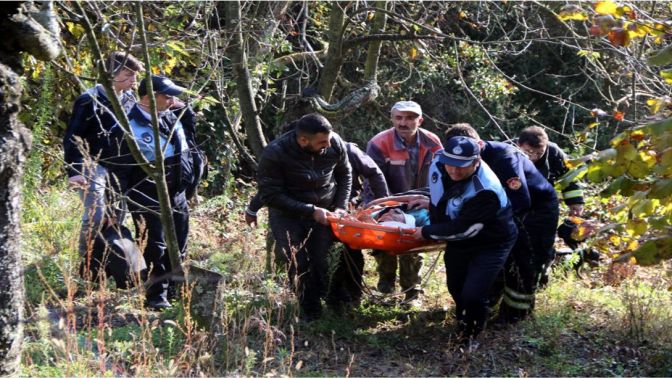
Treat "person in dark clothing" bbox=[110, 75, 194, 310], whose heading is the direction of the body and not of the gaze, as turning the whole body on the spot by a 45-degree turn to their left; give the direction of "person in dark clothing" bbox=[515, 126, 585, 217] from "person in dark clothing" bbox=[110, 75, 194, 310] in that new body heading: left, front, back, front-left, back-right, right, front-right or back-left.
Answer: front

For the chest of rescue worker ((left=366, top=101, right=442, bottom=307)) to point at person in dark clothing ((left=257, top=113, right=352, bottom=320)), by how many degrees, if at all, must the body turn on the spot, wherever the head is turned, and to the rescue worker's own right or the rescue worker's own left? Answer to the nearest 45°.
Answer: approximately 45° to the rescue worker's own right

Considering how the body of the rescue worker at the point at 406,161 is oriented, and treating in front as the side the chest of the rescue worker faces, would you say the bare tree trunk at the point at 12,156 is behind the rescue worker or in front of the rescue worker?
in front

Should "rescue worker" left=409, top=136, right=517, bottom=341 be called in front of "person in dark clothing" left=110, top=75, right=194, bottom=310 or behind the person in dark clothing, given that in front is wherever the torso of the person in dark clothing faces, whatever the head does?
in front

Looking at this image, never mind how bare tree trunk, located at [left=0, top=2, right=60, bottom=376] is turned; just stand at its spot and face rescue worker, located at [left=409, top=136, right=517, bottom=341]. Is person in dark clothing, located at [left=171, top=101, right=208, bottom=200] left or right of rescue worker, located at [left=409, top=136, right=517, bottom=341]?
left

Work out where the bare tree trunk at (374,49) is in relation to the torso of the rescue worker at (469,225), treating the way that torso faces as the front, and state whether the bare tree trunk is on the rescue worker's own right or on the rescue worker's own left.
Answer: on the rescue worker's own right

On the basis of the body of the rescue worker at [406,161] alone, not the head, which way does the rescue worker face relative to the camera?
toward the camera

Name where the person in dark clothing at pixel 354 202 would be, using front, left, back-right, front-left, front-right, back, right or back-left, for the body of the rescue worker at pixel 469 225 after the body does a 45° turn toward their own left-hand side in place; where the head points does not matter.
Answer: back-right

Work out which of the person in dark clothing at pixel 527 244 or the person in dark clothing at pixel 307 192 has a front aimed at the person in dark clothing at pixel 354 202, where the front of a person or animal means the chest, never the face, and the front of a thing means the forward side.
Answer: the person in dark clothing at pixel 527 244

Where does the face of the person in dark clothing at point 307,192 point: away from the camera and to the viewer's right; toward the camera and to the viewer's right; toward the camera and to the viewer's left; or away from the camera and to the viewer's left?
toward the camera and to the viewer's right

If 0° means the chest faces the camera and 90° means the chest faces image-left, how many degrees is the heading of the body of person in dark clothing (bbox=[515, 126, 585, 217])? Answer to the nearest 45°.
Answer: approximately 45°

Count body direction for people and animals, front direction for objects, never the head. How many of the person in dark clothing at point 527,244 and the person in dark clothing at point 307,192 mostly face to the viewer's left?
1

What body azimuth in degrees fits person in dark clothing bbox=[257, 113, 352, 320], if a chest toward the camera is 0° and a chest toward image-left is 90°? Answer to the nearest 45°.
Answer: approximately 315°
